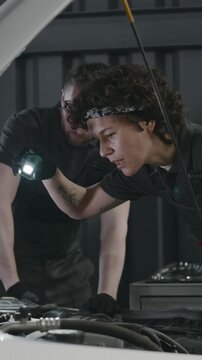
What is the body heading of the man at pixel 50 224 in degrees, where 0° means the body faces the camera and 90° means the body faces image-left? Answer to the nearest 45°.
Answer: approximately 315°
